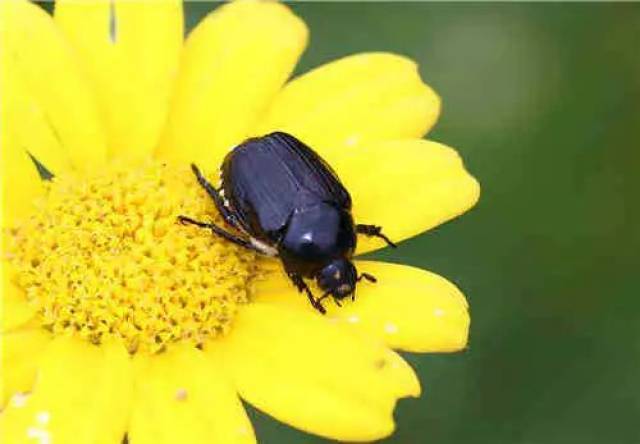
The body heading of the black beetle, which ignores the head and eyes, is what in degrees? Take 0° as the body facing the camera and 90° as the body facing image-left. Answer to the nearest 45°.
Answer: approximately 315°
